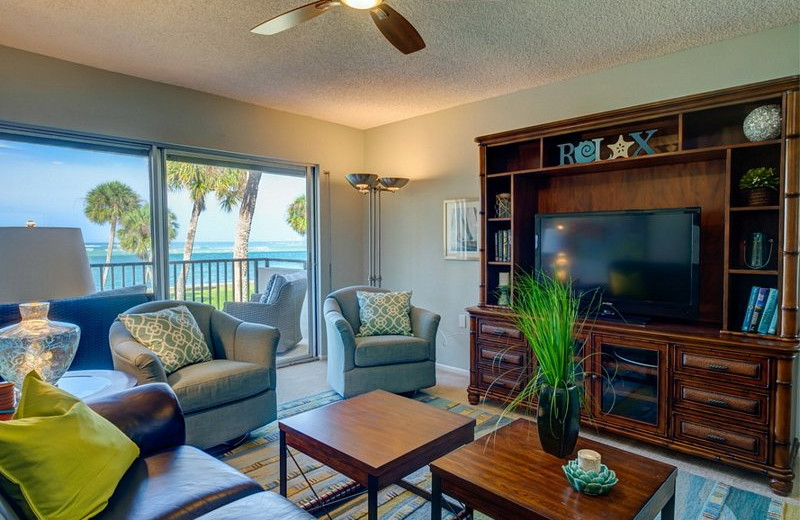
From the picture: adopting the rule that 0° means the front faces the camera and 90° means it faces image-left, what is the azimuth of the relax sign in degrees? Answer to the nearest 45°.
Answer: approximately 45°

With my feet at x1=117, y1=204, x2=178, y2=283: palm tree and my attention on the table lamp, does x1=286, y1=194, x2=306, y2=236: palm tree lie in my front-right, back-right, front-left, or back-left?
back-left

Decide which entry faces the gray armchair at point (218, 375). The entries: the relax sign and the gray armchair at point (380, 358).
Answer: the relax sign

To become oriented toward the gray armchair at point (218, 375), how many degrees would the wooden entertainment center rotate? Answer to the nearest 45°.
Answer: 0° — it already faces it

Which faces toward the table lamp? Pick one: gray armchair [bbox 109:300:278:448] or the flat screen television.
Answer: the flat screen television

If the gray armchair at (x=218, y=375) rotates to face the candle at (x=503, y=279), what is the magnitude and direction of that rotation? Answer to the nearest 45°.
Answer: approximately 45° to its left

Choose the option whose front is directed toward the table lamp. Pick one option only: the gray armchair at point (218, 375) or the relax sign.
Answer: the relax sign
